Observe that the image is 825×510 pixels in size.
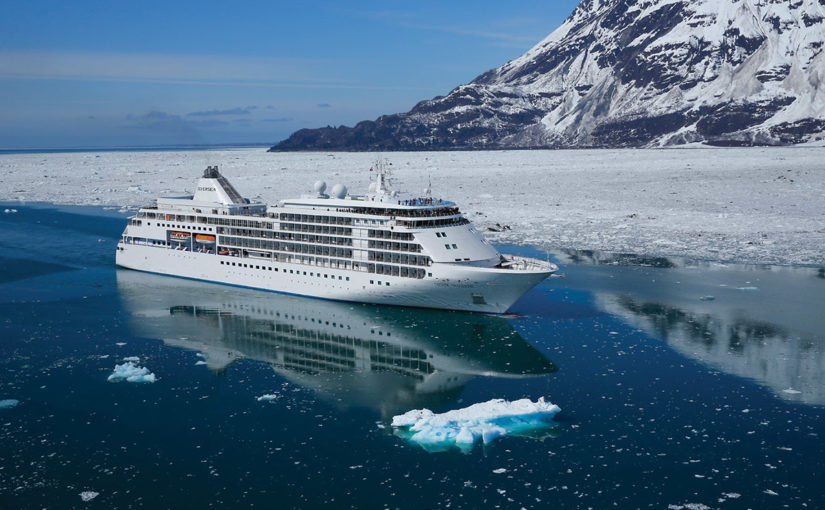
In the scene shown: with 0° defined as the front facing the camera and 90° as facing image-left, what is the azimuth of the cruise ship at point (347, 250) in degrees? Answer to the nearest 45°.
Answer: approximately 315°

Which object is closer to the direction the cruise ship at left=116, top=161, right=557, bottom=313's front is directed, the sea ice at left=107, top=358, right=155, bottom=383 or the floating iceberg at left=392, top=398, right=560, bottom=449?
the floating iceberg

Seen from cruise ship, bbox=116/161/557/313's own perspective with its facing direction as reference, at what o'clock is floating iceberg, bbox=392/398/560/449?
The floating iceberg is roughly at 1 o'clock from the cruise ship.

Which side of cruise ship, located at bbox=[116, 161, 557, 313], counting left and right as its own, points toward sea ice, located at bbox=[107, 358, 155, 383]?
right
